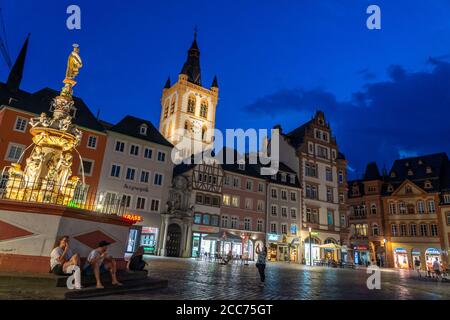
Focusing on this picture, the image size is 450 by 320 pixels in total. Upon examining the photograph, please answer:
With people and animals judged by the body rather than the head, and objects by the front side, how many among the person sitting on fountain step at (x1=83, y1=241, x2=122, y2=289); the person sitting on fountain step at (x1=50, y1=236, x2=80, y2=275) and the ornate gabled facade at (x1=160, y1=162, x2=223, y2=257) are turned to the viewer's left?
0

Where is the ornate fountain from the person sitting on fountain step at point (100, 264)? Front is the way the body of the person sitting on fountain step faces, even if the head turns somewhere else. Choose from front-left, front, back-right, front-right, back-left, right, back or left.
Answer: back

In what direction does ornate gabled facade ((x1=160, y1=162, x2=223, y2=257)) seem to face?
toward the camera

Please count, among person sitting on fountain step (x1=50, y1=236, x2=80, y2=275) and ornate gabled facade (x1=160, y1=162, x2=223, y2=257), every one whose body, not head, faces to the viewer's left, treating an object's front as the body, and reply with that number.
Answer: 0

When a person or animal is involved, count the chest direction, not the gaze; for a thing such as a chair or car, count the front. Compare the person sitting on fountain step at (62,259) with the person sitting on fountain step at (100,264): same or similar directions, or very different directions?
same or similar directions

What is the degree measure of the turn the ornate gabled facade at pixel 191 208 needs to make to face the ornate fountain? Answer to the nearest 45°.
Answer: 0° — it already faces it

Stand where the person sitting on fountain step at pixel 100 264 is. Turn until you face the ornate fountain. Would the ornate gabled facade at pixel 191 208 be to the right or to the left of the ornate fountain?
right

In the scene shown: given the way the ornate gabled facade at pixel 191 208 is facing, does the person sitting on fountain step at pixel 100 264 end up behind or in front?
in front

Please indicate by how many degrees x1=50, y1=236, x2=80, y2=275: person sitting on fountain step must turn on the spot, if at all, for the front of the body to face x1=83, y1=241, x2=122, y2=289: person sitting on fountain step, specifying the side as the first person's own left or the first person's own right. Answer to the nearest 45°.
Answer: approximately 45° to the first person's own left

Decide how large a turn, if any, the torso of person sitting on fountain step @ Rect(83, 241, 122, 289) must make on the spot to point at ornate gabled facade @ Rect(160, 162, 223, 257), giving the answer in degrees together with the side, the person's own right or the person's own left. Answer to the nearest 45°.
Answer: approximately 135° to the person's own left

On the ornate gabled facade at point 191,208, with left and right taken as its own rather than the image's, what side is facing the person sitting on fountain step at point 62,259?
front

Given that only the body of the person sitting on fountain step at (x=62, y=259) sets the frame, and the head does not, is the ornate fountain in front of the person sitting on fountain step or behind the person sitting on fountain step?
behind

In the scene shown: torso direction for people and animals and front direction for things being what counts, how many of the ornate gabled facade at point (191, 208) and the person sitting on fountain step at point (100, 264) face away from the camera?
0

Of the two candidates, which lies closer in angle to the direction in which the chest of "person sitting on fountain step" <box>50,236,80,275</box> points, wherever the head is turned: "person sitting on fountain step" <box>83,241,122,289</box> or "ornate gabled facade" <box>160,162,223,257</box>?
the person sitting on fountain step

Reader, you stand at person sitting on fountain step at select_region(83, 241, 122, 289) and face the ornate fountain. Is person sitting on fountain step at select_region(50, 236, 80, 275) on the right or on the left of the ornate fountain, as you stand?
left

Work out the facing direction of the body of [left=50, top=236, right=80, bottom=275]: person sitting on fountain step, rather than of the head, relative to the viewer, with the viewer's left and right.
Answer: facing the viewer and to the right of the viewer
